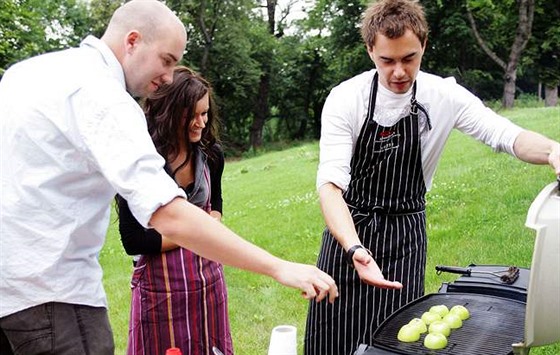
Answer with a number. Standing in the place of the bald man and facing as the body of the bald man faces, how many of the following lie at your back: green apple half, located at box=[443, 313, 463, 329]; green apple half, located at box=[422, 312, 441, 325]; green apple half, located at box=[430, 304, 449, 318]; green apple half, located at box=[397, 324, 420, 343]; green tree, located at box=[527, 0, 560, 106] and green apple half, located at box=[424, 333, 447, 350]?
0

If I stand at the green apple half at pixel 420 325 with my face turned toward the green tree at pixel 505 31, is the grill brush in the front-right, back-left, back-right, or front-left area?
front-right

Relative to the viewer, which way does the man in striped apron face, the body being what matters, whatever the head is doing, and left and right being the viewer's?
facing the viewer

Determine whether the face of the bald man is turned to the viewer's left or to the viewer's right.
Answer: to the viewer's right

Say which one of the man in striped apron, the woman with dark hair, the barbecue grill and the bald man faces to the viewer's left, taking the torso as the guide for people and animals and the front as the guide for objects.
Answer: the barbecue grill

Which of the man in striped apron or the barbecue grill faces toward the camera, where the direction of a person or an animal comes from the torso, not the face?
the man in striped apron

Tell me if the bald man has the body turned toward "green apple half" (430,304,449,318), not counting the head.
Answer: yes

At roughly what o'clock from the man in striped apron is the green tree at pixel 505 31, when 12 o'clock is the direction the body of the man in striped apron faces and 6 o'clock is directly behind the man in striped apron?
The green tree is roughly at 6 o'clock from the man in striped apron.

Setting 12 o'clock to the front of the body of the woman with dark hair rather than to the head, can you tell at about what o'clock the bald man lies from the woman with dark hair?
The bald man is roughly at 2 o'clock from the woman with dark hair.

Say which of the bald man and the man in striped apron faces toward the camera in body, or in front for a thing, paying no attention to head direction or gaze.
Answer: the man in striped apron

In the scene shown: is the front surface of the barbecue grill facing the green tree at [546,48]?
no

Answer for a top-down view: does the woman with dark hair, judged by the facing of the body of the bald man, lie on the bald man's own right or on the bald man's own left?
on the bald man's own left

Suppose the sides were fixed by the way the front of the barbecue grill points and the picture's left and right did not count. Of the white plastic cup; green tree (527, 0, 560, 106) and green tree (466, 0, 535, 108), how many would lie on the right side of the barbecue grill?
2

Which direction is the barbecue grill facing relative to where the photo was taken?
to the viewer's left

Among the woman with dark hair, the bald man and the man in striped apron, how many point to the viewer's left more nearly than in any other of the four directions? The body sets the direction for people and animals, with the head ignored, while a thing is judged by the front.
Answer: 0

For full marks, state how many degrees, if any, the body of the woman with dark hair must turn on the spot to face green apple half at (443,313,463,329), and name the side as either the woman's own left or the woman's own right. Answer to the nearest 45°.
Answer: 0° — they already face it

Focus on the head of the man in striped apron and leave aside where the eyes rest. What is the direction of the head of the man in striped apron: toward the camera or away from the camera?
toward the camera

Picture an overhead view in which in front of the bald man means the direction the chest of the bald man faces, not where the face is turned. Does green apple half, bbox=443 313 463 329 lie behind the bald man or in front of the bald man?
in front

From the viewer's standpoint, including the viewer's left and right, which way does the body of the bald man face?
facing to the right of the viewer

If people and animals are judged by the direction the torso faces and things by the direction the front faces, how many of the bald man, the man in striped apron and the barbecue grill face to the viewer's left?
1

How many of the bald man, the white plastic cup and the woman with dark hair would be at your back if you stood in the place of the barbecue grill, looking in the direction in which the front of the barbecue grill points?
0
